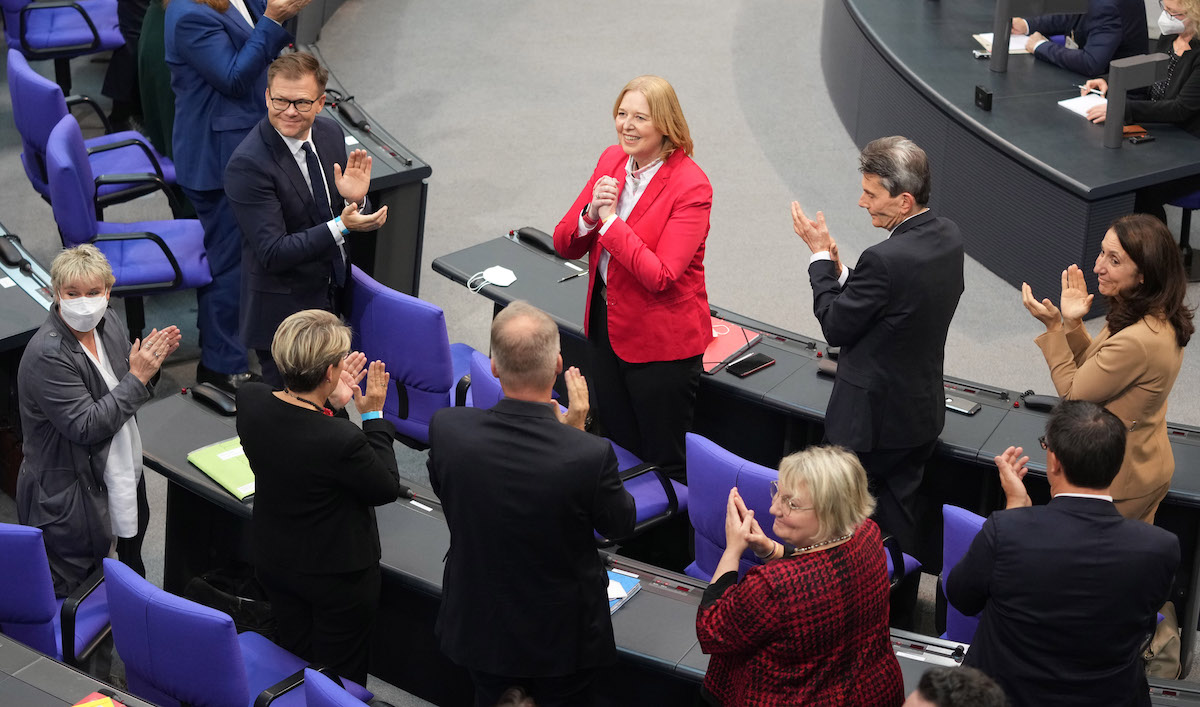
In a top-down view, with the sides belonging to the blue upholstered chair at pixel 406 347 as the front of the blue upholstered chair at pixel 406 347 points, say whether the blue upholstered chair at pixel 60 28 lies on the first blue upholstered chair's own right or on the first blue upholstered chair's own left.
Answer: on the first blue upholstered chair's own left

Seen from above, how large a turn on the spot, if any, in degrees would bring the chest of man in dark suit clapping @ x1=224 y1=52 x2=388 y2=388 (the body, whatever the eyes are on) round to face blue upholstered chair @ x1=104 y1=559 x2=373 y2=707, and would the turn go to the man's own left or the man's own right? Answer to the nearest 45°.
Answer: approximately 45° to the man's own right

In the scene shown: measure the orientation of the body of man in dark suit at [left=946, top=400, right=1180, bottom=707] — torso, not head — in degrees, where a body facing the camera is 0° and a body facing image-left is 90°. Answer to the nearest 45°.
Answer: approximately 135°

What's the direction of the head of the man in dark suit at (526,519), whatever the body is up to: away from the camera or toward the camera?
away from the camera

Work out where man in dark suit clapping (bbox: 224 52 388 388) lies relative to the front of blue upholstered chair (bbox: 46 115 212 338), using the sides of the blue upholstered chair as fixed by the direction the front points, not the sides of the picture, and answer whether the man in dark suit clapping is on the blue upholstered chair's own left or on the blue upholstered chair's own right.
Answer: on the blue upholstered chair's own right

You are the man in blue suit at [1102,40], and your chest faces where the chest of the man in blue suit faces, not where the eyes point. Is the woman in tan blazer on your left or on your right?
on your left

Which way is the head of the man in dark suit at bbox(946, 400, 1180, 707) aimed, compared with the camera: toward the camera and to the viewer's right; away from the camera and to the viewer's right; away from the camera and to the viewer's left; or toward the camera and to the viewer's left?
away from the camera and to the viewer's left

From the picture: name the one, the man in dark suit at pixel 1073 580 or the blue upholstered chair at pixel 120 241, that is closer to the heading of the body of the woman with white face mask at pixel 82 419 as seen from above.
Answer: the man in dark suit

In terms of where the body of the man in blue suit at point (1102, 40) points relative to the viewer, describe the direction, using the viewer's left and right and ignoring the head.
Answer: facing to the left of the viewer
